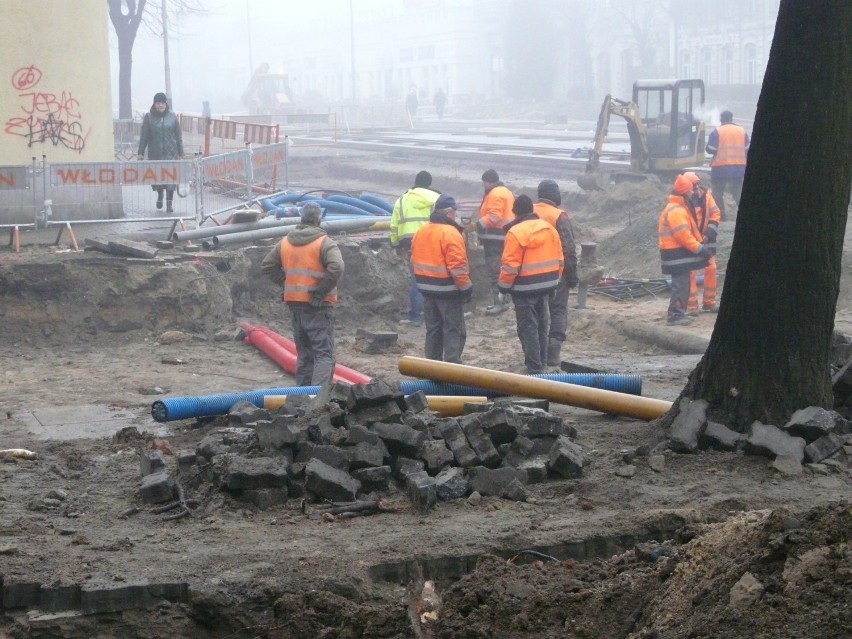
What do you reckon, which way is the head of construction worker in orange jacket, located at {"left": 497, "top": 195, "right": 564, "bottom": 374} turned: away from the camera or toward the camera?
away from the camera

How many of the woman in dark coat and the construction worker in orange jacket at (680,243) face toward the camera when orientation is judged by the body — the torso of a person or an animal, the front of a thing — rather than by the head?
1

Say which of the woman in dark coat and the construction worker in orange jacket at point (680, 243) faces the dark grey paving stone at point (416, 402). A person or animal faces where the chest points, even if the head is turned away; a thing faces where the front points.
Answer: the woman in dark coat

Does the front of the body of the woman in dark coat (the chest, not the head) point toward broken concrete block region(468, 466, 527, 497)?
yes
